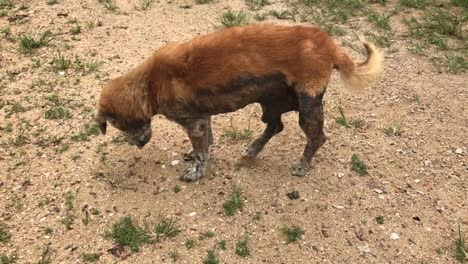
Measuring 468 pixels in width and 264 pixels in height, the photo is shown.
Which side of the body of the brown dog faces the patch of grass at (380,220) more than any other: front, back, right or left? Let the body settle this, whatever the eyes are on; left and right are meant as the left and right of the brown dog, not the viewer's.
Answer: back

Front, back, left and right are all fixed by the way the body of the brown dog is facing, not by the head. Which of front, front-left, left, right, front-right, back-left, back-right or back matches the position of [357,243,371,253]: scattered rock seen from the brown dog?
back-left

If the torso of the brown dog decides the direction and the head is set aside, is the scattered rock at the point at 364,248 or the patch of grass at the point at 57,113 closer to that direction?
the patch of grass

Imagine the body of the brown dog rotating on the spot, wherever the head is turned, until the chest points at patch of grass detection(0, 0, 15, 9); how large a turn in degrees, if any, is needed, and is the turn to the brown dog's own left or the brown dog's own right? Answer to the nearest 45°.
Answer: approximately 45° to the brown dog's own right

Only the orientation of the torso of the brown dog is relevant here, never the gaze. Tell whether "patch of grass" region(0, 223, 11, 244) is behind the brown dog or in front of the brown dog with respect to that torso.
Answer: in front

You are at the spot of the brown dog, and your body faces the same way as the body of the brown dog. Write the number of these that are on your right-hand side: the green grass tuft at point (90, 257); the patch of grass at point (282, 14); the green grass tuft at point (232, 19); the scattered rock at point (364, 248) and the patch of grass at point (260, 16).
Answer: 3

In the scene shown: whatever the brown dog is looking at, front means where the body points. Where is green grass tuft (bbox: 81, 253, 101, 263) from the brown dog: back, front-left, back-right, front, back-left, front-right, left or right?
front-left

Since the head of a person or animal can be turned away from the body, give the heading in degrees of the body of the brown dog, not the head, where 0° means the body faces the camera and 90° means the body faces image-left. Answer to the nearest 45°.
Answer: approximately 90°

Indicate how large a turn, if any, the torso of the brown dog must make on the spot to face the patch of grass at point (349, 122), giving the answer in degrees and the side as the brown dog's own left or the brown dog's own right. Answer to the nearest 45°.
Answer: approximately 135° to the brown dog's own right

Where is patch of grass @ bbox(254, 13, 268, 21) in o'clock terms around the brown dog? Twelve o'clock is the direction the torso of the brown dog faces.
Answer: The patch of grass is roughly at 3 o'clock from the brown dog.

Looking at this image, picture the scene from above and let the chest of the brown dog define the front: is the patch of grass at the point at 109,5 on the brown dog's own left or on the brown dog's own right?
on the brown dog's own right

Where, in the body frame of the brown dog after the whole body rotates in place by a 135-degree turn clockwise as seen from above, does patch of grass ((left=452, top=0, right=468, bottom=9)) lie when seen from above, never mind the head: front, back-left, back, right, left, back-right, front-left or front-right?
front

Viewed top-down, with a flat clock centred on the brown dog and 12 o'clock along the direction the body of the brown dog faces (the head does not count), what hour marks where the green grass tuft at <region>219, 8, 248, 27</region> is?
The green grass tuft is roughly at 3 o'clock from the brown dog.

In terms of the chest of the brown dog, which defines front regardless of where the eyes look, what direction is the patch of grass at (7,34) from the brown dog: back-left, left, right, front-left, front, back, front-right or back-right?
front-right
